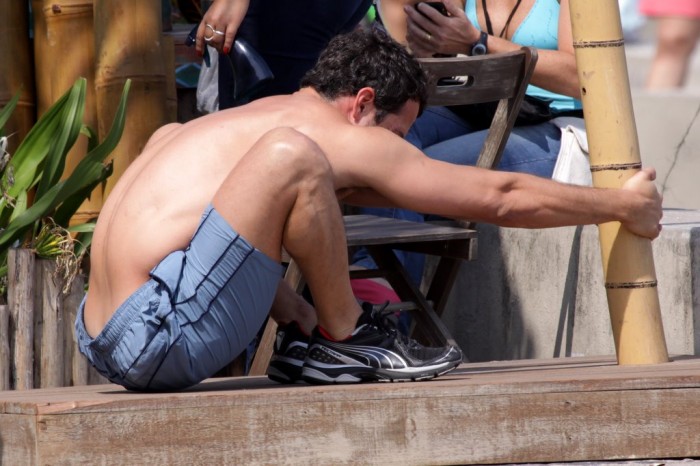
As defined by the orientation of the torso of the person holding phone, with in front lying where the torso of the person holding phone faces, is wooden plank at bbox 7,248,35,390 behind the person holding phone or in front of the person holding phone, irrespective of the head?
in front

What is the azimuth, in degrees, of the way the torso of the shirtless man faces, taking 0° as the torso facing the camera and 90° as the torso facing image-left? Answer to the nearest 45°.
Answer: approximately 270°

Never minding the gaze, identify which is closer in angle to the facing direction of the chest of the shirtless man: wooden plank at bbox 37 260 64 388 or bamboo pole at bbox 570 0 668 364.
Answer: the bamboo pole

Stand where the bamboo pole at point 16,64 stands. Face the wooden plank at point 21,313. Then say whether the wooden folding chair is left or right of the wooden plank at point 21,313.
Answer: left

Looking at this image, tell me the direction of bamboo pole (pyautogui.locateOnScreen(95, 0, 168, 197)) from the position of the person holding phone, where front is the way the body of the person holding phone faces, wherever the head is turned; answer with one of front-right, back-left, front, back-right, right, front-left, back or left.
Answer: front-right

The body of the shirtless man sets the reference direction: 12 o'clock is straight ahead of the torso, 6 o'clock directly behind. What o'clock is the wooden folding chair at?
The wooden folding chair is roughly at 10 o'clock from the shirtless man.

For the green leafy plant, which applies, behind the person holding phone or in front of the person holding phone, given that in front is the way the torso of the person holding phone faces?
in front

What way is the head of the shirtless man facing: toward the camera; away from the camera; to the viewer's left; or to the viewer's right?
to the viewer's right

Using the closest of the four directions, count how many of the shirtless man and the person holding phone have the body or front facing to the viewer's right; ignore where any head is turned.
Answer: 1
